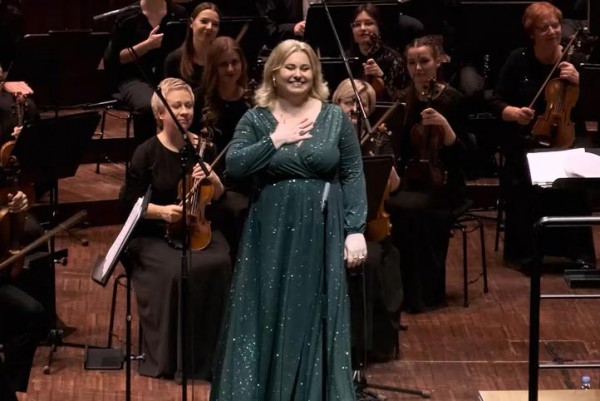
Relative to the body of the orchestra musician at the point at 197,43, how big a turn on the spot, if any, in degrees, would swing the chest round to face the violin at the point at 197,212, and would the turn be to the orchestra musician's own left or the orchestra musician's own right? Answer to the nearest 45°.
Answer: approximately 45° to the orchestra musician's own right

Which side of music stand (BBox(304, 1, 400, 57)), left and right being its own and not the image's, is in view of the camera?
back

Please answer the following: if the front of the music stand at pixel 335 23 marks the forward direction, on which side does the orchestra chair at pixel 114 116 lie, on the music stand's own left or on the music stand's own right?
on the music stand's own left

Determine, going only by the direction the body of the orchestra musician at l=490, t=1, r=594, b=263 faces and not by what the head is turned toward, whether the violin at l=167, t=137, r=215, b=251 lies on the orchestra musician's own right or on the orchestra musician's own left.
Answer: on the orchestra musician's own right

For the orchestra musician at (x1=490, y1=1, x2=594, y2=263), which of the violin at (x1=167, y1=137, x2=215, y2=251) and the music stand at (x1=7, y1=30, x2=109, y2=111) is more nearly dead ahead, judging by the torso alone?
the violin

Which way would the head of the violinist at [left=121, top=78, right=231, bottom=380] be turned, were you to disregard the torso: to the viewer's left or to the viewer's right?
to the viewer's right

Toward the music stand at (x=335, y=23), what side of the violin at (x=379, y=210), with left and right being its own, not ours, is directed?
back

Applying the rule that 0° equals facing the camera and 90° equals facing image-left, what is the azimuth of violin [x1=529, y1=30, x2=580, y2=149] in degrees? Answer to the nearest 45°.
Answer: approximately 0°

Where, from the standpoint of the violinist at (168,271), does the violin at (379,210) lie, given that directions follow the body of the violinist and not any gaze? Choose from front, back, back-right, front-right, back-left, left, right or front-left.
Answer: front-left

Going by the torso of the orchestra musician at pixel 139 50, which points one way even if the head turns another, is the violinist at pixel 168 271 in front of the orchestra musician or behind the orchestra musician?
in front
